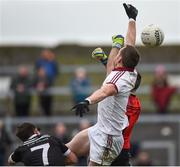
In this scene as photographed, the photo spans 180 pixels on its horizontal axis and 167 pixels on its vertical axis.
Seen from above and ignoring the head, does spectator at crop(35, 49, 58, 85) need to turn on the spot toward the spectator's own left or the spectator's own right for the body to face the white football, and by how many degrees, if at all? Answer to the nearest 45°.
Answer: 0° — they already face it

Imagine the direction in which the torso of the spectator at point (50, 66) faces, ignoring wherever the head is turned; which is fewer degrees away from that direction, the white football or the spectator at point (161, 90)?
the white football

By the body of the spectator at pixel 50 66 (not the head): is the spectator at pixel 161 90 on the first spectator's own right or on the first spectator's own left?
on the first spectator's own left

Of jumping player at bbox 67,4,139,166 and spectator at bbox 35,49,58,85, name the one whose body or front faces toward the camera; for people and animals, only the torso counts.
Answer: the spectator

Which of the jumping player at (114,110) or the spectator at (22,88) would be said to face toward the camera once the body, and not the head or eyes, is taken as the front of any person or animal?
the spectator

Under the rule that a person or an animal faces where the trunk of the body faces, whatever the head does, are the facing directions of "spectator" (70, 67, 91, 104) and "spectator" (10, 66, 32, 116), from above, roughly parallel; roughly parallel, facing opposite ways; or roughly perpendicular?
roughly parallel

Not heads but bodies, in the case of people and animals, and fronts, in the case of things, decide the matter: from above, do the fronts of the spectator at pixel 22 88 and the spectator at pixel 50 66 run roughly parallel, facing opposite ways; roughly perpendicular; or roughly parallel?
roughly parallel

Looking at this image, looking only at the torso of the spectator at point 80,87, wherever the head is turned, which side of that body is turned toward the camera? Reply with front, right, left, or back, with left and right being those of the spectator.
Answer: front

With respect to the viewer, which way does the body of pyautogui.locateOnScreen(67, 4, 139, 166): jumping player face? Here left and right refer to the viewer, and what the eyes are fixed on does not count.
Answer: facing away from the viewer and to the left of the viewer

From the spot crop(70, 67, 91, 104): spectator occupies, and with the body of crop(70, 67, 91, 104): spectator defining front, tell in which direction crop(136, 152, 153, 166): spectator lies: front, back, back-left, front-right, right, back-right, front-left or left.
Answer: front-left

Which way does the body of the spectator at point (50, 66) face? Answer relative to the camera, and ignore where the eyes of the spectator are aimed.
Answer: toward the camera

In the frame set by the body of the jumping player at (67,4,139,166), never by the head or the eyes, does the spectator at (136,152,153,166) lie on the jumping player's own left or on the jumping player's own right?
on the jumping player's own right

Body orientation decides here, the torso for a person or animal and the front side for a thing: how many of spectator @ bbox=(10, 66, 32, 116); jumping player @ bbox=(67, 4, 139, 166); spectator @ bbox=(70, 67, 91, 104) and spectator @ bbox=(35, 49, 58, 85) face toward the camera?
3
